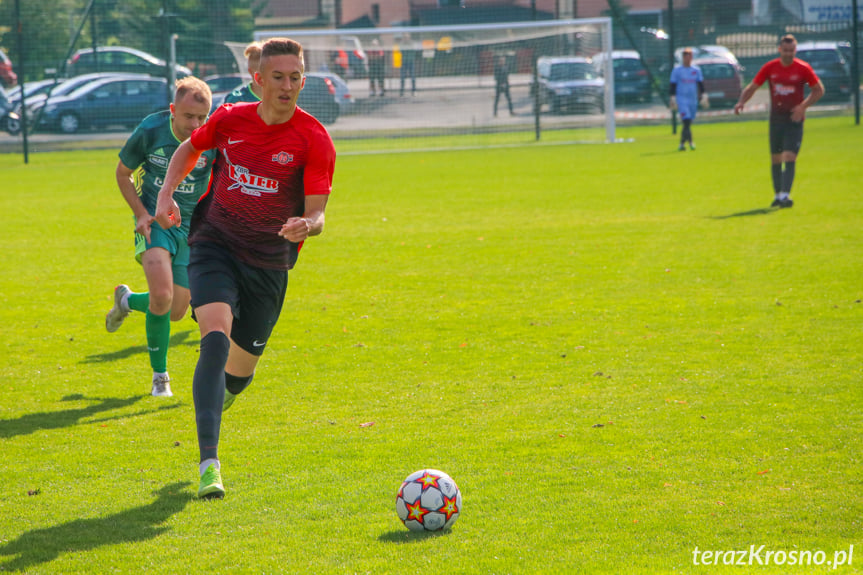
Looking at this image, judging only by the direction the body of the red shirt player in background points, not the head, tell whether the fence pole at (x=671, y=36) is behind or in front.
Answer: behind

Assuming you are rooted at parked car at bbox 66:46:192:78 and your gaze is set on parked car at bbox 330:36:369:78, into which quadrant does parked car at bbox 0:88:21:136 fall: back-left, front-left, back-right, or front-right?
back-right

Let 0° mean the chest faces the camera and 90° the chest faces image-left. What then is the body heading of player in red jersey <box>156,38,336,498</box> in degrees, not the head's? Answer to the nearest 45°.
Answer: approximately 0°

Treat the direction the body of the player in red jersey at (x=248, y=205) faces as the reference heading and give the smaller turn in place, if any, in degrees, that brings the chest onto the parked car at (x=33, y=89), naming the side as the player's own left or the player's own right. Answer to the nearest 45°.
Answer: approximately 180°

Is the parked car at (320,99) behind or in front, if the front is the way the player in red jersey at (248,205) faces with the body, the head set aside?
behind

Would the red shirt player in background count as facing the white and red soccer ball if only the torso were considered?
yes
